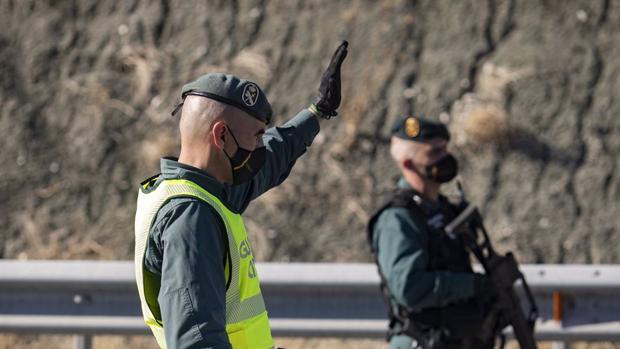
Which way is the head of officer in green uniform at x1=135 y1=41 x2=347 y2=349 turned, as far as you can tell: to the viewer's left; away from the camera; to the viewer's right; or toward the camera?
to the viewer's right

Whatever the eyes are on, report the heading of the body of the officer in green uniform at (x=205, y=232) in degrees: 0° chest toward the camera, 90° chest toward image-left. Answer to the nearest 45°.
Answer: approximately 270°

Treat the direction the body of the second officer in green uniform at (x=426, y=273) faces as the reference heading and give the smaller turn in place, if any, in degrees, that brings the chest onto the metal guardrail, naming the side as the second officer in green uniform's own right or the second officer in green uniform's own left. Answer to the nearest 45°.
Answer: approximately 135° to the second officer in green uniform's own left

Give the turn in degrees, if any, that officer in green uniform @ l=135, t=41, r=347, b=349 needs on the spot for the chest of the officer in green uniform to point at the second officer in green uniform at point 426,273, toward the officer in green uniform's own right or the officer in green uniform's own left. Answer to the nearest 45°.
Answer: approximately 45° to the officer in green uniform's own left
